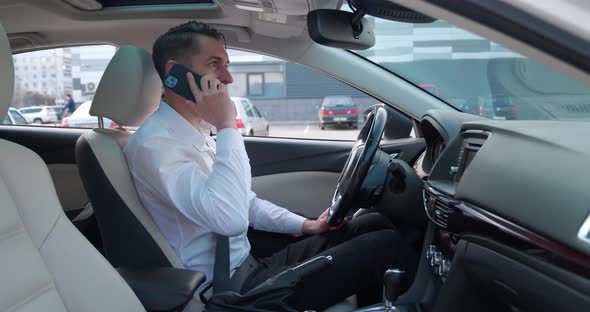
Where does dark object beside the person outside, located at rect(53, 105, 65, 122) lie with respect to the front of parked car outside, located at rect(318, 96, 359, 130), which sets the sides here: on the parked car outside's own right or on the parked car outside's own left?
on the parked car outside's own left

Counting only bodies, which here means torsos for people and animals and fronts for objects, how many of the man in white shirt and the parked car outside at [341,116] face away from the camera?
1

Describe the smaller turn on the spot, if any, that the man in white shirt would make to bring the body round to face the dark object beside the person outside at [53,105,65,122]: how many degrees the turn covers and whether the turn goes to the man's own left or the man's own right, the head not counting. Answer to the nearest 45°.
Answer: approximately 135° to the man's own left

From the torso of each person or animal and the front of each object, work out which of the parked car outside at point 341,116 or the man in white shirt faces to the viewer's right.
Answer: the man in white shirt

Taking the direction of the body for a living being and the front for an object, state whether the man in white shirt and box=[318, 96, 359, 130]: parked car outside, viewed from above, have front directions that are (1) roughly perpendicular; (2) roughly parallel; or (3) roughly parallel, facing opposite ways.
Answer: roughly perpendicular

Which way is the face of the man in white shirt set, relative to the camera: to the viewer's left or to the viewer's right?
to the viewer's right

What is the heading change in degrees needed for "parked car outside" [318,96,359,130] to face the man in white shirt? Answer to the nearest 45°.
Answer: approximately 180°

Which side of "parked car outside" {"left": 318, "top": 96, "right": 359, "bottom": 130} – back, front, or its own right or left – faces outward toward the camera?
back

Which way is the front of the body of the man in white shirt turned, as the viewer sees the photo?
to the viewer's right
